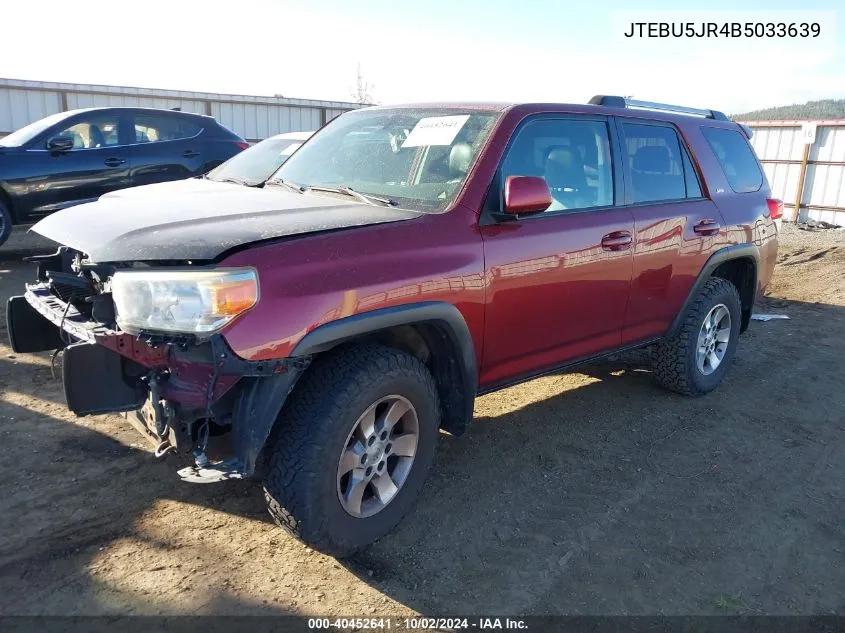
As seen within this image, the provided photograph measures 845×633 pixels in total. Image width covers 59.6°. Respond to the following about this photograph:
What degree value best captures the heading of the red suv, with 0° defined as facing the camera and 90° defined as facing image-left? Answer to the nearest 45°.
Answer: approximately 45°

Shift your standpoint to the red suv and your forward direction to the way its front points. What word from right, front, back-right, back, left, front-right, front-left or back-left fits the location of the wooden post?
back
